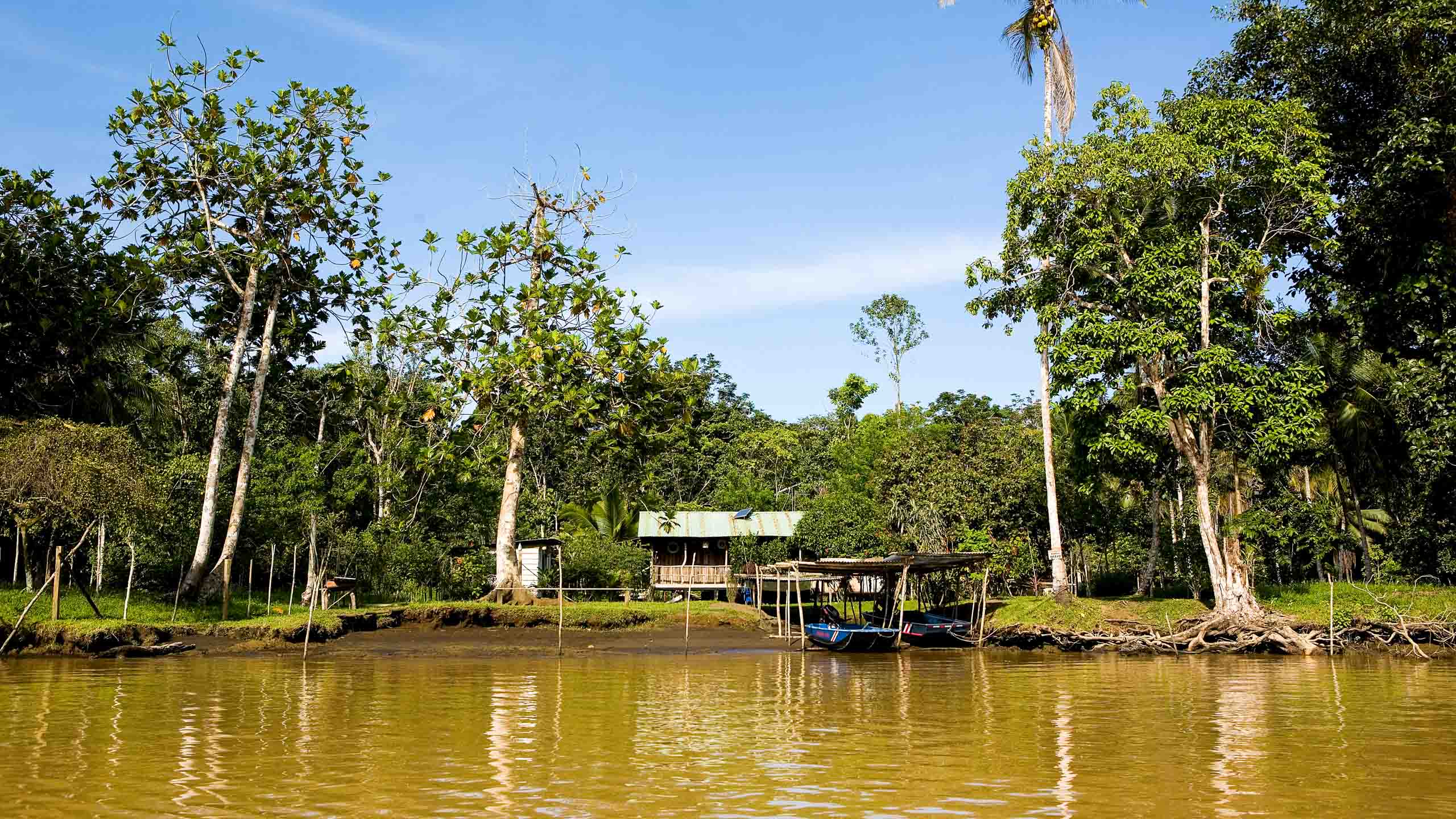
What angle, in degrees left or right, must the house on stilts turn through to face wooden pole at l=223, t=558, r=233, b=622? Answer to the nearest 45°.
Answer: approximately 45° to its right

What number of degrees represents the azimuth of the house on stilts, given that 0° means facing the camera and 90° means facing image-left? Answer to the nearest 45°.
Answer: approximately 0°

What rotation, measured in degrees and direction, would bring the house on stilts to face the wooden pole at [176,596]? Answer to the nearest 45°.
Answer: approximately 45° to its right

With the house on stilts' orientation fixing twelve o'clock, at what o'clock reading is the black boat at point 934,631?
The black boat is roughly at 11 o'clock from the house on stilts.

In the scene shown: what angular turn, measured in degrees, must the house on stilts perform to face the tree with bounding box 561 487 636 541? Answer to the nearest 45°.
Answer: approximately 135° to its right

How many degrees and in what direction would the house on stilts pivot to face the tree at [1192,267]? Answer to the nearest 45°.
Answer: approximately 45° to its left

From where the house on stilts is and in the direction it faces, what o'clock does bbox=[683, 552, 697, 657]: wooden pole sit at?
The wooden pole is roughly at 12 o'clock from the house on stilts.
